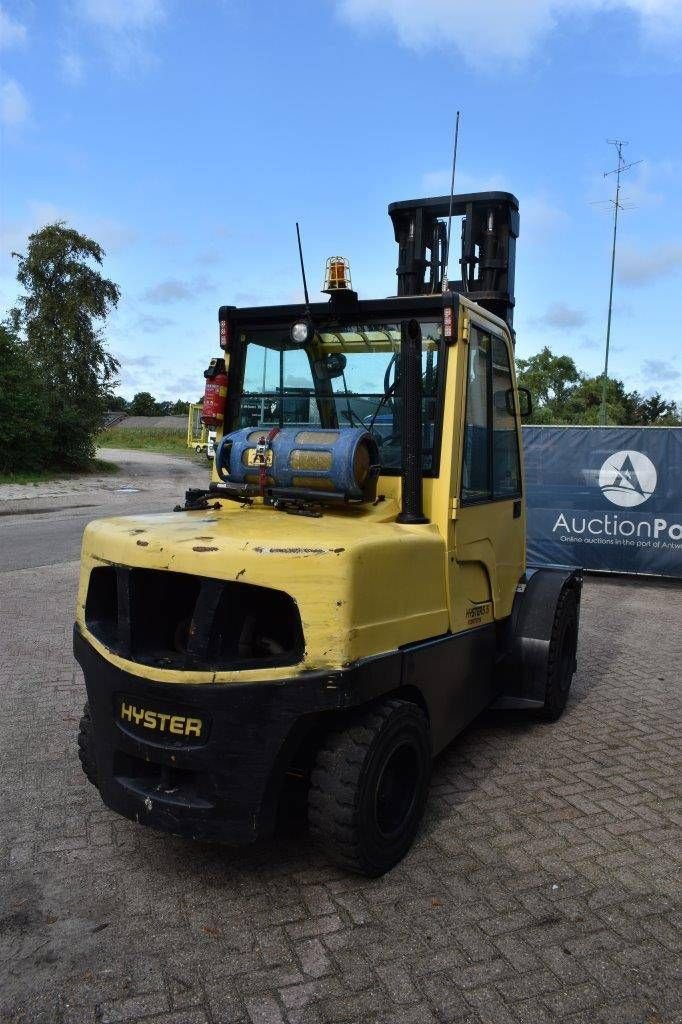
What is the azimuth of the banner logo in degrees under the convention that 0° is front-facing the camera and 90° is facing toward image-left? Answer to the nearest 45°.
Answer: approximately 0°

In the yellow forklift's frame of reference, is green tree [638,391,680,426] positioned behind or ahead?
ahead

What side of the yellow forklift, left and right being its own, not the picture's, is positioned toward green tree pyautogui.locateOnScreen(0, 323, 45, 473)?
left

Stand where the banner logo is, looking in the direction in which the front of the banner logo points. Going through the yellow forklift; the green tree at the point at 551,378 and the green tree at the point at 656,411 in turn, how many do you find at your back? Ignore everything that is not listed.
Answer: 2

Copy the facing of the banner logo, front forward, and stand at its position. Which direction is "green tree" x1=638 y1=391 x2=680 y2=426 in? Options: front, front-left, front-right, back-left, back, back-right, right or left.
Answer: back

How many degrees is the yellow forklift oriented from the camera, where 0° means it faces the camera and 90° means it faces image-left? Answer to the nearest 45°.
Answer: approximately 225°

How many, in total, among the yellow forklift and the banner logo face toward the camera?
1

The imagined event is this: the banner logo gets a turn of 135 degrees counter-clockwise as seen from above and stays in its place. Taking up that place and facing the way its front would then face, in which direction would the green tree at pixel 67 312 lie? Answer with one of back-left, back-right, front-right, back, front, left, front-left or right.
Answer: left

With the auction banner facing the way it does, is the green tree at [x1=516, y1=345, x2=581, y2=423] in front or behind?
behind

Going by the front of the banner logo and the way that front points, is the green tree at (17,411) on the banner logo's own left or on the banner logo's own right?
on the banner logo's own right

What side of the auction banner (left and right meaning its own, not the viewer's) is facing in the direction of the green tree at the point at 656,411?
back

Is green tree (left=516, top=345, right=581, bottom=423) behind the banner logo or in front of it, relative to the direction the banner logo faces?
behind
